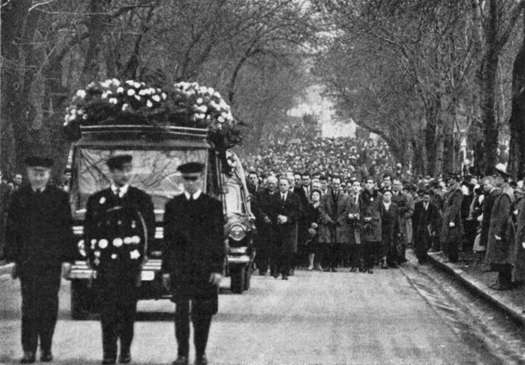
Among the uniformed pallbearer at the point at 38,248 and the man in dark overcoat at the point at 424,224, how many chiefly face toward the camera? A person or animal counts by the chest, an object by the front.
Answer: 2

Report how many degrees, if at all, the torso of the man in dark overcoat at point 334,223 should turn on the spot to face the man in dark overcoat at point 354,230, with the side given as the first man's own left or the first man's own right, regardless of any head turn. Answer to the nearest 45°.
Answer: approximately 90° to the first man's own left

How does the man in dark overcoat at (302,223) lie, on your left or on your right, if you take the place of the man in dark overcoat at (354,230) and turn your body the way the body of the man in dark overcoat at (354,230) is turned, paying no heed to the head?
on your right

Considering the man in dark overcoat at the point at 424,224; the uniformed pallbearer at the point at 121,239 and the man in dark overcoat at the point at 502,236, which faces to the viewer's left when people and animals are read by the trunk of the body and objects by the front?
the man in dark overcoat at the point at 502,236

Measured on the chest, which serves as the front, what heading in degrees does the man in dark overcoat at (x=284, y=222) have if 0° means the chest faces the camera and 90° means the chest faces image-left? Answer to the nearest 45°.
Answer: approximately 0°

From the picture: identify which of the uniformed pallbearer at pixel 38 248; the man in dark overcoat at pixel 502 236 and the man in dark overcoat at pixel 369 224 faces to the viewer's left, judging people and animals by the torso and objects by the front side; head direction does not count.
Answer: the man in dark overcoat at pixel 502 236

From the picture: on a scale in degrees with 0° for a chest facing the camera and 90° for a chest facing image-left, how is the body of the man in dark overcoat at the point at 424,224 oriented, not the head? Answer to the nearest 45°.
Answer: approximately 0°

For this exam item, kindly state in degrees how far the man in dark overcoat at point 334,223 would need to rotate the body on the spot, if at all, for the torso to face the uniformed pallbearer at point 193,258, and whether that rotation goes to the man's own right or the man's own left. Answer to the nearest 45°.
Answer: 0° — they already face them
